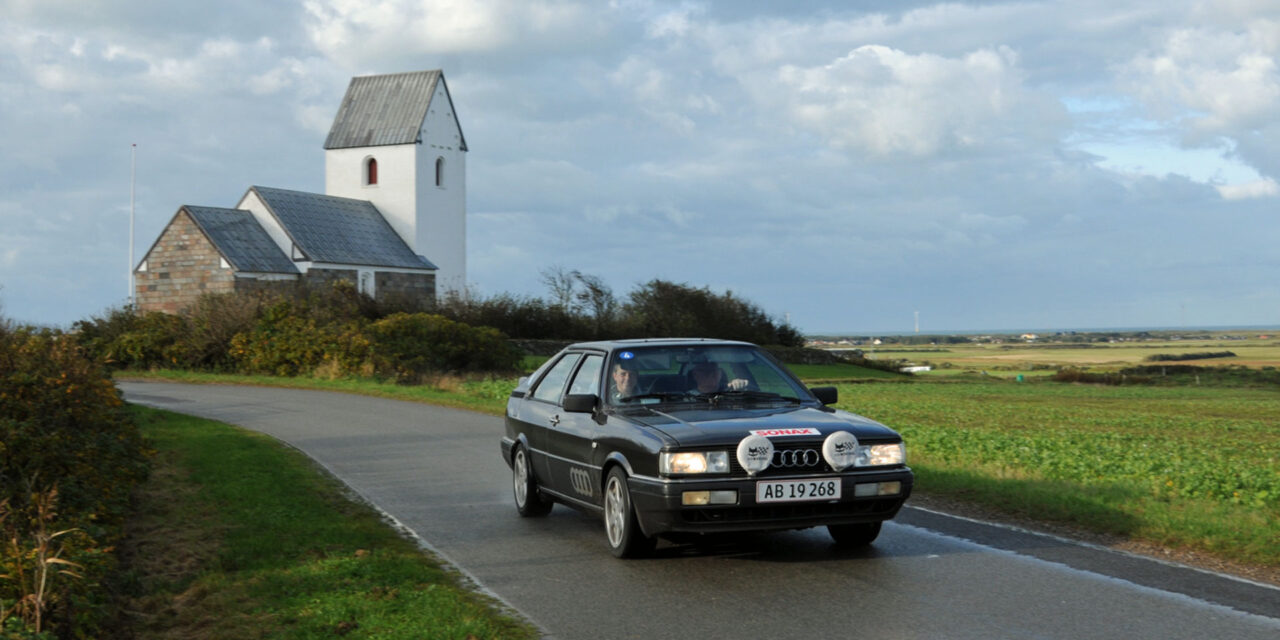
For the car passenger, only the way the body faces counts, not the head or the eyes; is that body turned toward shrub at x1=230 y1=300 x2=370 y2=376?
no

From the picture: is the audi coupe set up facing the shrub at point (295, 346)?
no

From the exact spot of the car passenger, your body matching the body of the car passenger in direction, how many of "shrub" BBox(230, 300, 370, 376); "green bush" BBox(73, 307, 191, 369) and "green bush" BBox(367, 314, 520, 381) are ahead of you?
0

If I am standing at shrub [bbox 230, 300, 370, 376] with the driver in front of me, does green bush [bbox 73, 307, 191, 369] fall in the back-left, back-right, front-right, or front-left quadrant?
back-right

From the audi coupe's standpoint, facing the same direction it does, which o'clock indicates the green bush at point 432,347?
The green bush is roughly at 7 o'clock from the audi coupe.

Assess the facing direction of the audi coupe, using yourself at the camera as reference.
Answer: facing the viewer and to the right of the viewer

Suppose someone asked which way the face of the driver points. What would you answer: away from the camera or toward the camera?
toward the camera

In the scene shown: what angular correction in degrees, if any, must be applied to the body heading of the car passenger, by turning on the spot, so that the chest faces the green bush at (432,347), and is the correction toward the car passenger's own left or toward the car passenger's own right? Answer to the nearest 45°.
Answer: approximately 135° to the car passenger's own left
